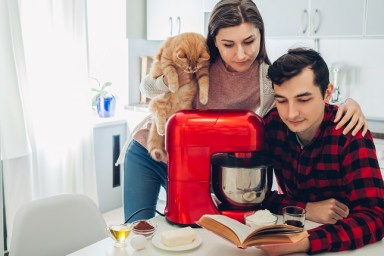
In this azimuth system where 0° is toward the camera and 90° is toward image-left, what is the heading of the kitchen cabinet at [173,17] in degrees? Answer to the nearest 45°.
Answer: approximately 0°

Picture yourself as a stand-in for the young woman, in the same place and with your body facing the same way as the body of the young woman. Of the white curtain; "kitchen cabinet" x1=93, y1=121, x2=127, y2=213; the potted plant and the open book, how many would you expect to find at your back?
3

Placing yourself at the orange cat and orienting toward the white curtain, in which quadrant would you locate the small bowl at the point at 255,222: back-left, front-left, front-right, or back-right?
back-left

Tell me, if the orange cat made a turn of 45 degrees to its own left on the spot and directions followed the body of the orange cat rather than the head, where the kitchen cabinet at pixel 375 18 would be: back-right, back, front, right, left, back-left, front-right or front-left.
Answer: front-left

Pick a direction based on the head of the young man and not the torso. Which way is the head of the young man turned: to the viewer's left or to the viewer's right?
to the viewer's left

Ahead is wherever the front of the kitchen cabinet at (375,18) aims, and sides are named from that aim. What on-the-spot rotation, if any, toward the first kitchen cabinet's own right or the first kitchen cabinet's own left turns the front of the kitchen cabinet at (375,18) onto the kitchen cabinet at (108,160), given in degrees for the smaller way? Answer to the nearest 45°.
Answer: approximately 90° to the first kitchen cabinet's own right

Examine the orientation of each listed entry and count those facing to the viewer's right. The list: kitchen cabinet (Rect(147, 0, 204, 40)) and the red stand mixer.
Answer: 1

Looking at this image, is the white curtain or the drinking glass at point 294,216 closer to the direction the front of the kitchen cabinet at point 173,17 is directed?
the drinking glass

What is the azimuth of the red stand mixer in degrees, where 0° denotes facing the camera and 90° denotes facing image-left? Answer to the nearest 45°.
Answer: approximately 270°

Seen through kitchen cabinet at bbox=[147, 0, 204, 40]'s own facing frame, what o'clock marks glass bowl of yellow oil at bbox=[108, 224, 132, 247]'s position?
The glass bowl of yellow oil is roughly at 12 o'clock from the kitchen cabinet.

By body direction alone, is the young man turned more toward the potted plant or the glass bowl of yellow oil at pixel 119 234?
the glass bowl of yellow oil
